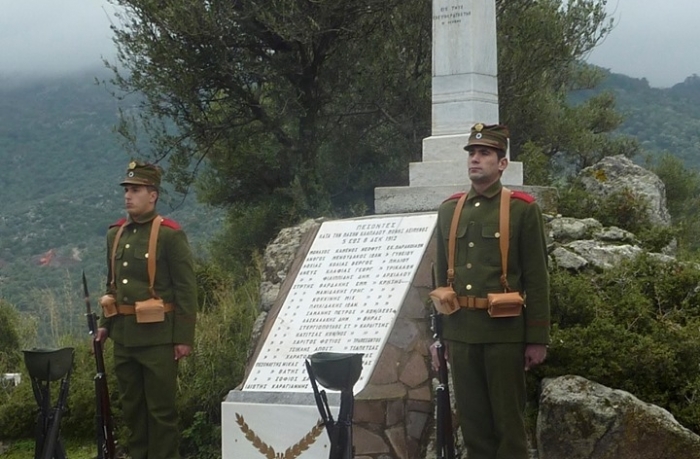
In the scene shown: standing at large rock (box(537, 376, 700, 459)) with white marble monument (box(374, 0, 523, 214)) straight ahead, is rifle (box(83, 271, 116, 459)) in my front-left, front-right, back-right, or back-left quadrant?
front-left

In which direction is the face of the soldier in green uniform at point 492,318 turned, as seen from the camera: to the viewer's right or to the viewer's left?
to the viewer's left

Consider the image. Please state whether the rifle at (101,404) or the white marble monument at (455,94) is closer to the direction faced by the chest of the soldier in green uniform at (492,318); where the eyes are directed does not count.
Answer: the rifle

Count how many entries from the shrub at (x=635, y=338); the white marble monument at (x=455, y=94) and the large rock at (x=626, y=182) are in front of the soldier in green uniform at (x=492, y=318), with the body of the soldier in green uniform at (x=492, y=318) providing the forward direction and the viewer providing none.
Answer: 0

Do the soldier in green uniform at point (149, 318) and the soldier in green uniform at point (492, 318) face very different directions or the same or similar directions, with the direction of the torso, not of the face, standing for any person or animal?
same or similar directions

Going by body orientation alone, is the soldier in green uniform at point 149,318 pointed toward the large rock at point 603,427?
no

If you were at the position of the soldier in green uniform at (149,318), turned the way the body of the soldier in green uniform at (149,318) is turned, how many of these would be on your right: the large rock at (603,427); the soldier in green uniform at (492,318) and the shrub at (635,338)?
0

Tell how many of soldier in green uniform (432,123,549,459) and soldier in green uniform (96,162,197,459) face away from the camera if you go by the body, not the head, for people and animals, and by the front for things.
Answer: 0

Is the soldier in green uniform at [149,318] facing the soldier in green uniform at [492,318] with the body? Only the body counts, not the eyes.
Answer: no

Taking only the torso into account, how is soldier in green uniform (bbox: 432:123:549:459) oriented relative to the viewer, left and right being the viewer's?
facing the viewer and to the left of the viewer

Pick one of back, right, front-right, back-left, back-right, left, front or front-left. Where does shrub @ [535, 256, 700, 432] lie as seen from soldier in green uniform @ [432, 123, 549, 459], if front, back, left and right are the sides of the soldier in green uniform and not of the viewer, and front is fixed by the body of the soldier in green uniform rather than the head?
back
